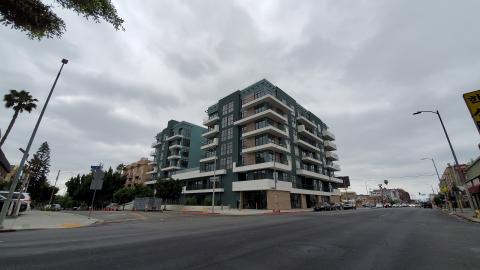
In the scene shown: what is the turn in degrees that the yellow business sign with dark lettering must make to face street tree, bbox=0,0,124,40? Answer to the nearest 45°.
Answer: approximately 45° to its right

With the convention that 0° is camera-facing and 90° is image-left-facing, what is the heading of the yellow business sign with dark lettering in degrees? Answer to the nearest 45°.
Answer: approximately 0°

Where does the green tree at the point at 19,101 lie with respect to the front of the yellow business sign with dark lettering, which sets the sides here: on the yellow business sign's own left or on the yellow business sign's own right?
on the yellow business sign's own right
